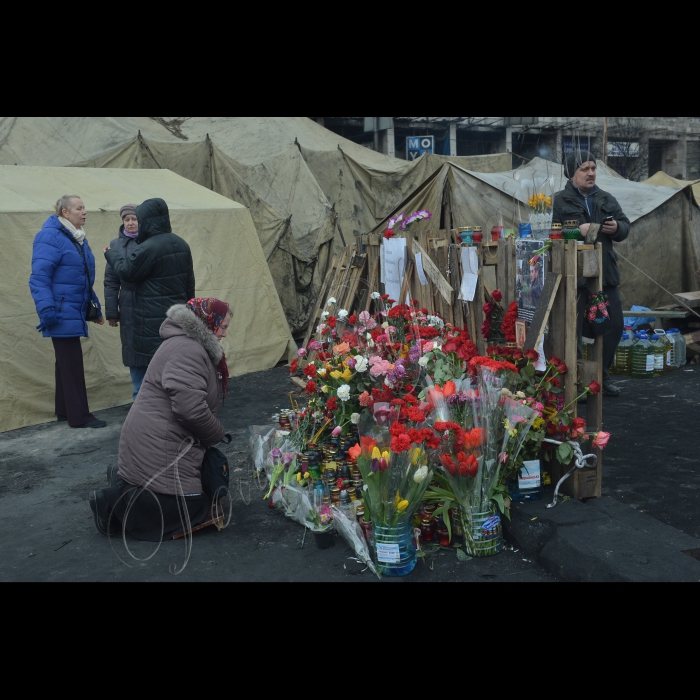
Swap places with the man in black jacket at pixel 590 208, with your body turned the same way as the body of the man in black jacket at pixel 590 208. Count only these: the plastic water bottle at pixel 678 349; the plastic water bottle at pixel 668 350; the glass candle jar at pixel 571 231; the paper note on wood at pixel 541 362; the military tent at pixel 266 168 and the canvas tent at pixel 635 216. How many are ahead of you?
2

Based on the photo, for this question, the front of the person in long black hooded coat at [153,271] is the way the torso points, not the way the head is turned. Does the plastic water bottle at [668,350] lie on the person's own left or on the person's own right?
on the person's own right

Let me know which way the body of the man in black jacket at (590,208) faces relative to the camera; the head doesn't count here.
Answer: toward the camera

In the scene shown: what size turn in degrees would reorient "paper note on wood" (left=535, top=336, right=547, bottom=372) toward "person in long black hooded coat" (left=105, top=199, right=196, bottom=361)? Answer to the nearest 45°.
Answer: approximately 45° to its right

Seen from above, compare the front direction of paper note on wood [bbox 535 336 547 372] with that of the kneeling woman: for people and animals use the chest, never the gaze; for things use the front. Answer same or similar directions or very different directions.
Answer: very different directions

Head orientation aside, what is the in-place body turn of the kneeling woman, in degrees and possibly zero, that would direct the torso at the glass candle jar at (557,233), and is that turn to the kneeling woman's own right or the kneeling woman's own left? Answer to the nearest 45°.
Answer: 0° — they already face it

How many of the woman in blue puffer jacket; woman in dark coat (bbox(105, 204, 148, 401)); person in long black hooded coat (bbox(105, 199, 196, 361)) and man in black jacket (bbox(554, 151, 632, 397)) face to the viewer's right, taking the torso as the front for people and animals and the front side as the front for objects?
1

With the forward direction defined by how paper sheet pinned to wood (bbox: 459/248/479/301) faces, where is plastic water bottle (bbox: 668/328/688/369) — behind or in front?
behind

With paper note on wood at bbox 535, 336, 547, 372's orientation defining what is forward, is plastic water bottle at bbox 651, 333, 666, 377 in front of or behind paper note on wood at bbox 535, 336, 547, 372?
behind

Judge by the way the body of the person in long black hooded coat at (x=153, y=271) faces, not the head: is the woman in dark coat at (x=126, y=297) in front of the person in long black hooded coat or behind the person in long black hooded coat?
in front

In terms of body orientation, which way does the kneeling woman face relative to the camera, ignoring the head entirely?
to the viewer's right

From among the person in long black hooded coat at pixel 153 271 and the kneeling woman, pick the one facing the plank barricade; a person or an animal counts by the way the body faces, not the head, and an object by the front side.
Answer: the kneeling woman

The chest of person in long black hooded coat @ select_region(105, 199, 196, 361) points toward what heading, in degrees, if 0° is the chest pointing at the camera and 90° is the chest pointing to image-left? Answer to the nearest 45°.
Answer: approximately 135°

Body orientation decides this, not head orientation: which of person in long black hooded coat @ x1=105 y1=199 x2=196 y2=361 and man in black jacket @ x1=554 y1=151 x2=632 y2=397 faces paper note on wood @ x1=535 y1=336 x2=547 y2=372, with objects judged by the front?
man in black jacket @ x1=554 y1=151 x2=632 y2=397

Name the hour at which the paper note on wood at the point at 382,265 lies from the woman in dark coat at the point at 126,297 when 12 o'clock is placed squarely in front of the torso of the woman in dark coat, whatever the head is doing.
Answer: The paper note on wood is roughly at 9 o'clock from the woman in dark coat.

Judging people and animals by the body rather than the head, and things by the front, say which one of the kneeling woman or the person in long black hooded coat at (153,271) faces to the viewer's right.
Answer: the kneeling woman

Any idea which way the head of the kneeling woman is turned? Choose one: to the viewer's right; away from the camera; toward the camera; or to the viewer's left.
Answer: to the viewer's right

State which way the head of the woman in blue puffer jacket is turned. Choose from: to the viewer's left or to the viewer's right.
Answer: to the viewer's right

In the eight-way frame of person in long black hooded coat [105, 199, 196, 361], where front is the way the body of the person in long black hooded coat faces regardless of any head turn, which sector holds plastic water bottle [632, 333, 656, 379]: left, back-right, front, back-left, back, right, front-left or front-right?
back-right

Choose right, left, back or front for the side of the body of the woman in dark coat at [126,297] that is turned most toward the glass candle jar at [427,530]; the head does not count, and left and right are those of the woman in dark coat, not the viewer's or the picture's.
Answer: front
